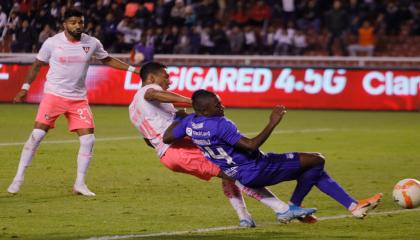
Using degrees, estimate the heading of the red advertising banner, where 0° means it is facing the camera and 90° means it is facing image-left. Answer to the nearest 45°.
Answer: approximately 0°

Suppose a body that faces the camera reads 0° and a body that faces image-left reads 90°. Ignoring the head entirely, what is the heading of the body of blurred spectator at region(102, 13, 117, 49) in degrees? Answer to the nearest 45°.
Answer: approximately 0°

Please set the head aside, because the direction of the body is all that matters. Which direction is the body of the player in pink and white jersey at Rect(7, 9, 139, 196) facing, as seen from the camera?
toward the camera

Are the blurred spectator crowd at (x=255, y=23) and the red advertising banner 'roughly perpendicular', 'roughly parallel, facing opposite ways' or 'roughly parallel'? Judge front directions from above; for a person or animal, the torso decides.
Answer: roughly parallel

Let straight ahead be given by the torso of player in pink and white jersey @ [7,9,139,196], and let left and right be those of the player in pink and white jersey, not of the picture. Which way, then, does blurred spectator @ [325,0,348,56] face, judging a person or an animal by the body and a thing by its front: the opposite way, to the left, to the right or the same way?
the same way

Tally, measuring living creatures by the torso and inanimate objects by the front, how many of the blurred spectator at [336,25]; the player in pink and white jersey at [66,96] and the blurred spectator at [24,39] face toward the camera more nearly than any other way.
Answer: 3

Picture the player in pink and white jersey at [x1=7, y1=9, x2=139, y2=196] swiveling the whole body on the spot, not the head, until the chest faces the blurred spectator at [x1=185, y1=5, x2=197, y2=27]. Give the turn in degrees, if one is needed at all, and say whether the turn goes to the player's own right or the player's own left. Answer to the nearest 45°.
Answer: approximately 180°

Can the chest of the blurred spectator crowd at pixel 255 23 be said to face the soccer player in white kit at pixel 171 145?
yes

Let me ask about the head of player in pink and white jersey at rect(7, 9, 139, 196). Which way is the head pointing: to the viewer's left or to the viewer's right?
to the viewer's right

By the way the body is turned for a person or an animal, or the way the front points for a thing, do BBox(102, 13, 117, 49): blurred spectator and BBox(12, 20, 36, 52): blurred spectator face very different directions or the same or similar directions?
same or similar directions

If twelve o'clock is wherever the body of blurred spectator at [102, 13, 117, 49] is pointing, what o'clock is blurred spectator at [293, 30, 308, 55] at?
blurred spectator at [293, 30, 308, 55] is roughly at 9 o'clock from blurred spectator at [102, 13, 117, 49].

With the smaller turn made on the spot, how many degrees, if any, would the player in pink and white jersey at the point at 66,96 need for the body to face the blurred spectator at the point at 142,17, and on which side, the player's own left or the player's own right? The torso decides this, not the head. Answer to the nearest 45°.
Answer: approximately 180°

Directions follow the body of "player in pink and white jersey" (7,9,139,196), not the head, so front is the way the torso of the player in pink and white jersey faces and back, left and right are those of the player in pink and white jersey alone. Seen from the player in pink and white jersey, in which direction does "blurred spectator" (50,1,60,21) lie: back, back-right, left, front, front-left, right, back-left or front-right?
back
